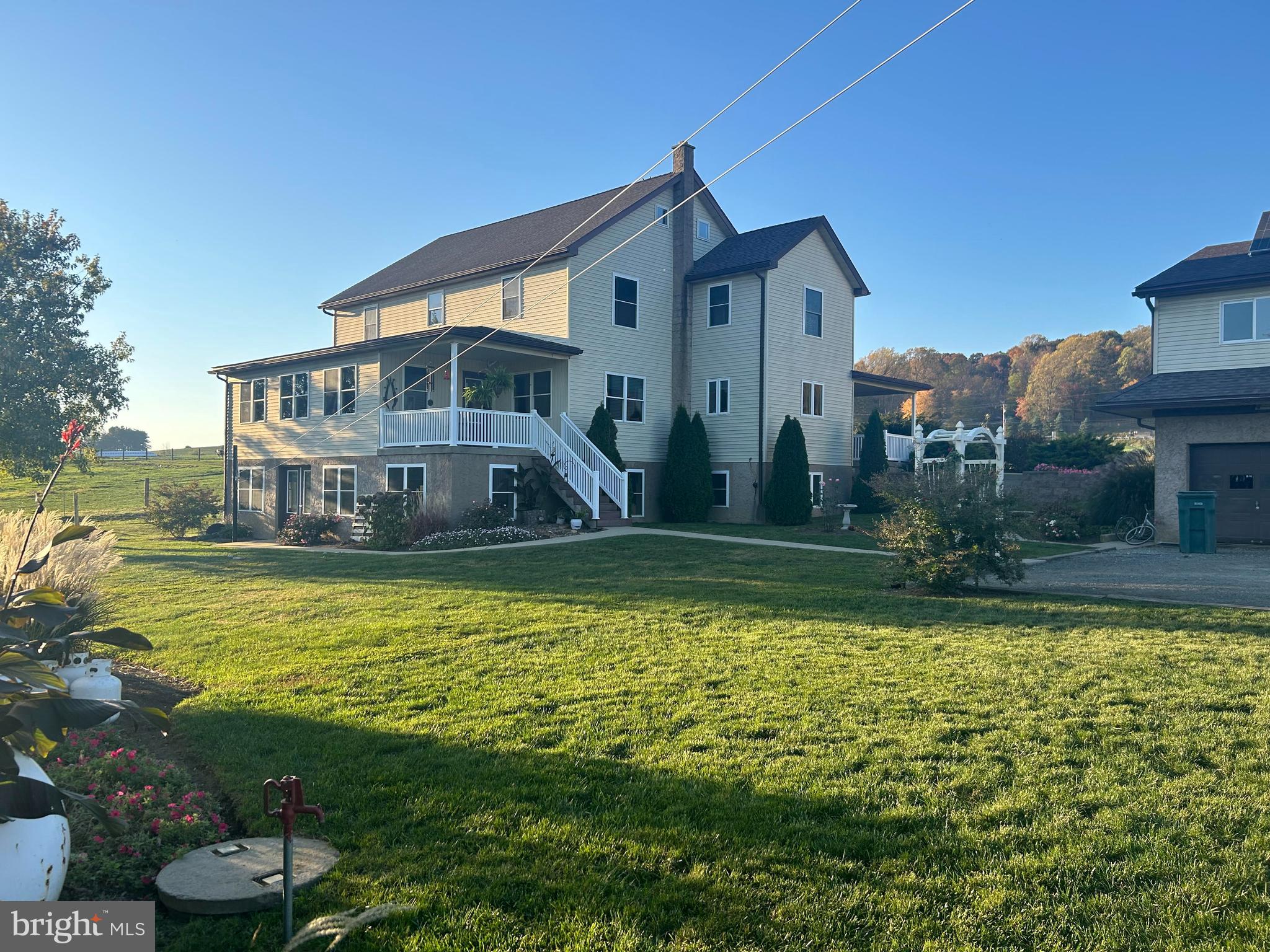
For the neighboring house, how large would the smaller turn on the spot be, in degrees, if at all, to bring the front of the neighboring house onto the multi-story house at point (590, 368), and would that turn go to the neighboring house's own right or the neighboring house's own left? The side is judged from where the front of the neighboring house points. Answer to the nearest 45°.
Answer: approximately 90° to the neighboring house's own right

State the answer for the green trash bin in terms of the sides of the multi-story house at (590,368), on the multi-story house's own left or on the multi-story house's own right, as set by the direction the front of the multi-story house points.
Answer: on the multi-story house's own left

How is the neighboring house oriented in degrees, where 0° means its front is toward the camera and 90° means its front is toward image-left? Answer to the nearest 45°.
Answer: approximately 0°

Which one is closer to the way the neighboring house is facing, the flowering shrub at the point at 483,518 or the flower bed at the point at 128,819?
the flower bed

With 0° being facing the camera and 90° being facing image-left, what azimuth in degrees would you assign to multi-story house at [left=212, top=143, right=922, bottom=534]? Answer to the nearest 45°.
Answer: approximately 45°

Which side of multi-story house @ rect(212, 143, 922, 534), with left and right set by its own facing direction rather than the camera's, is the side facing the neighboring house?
left
